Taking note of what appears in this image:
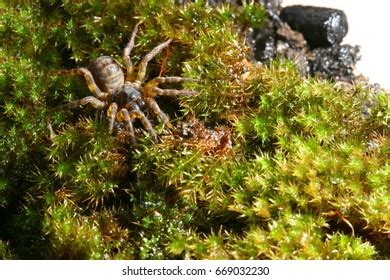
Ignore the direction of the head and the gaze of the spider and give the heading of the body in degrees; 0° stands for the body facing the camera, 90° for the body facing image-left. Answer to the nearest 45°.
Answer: approximately 315°
